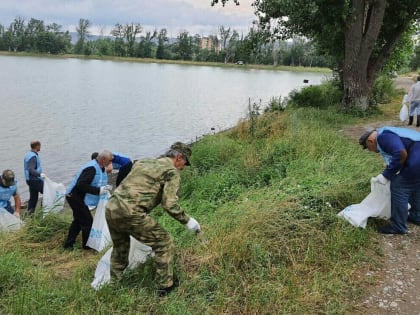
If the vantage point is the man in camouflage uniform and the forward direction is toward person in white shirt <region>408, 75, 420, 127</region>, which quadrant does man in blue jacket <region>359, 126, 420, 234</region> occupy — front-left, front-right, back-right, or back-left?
front-right

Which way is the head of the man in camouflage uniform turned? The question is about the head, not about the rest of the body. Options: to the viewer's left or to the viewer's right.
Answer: to the viewer's right

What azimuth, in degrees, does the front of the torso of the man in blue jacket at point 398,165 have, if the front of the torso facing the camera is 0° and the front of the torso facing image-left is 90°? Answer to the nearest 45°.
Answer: approximately 90°

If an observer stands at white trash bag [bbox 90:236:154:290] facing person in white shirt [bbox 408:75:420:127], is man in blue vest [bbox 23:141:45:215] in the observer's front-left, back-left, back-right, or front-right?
front-left

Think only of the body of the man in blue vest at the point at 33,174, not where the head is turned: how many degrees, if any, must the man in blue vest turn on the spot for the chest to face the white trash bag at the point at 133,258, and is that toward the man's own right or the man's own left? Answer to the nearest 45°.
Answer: approximately 90° to the man's own right

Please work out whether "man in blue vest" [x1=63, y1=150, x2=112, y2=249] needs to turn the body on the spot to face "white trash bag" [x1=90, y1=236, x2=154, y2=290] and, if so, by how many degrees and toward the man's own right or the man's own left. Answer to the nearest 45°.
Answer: approximately 90° to the man's own right
